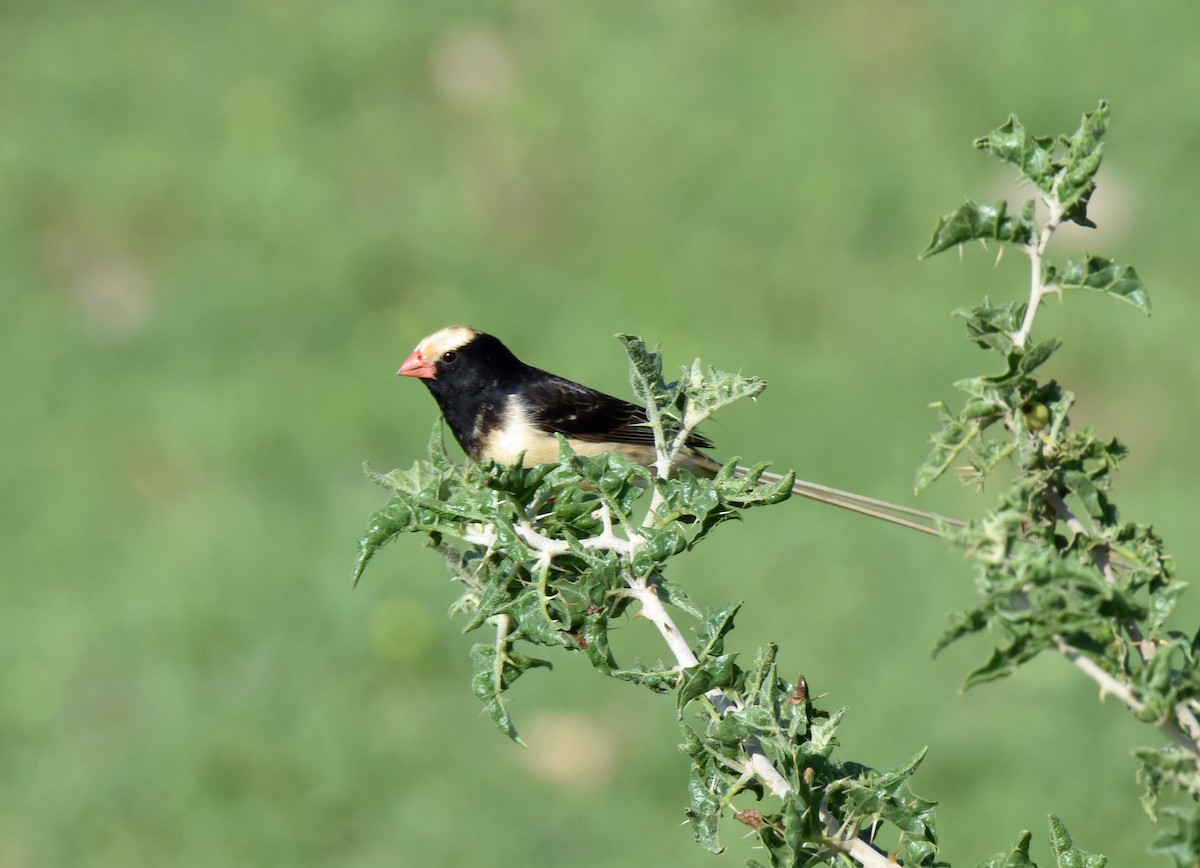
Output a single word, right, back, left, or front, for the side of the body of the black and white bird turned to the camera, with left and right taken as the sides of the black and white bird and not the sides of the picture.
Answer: left
